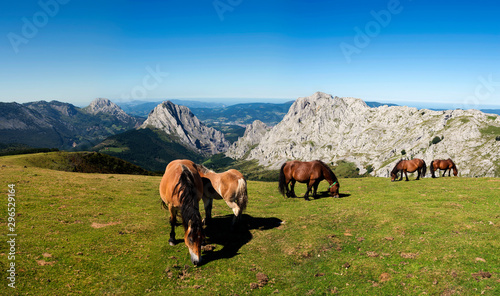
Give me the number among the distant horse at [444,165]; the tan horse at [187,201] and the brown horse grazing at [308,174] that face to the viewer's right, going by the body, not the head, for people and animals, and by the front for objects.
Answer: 2

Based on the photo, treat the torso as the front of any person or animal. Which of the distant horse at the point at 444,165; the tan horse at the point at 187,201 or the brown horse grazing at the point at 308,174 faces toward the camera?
the tan horse

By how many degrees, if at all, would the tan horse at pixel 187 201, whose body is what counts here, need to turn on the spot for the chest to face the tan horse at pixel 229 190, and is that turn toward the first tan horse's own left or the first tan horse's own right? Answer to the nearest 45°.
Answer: approximately 135° to the first tan horse's own left

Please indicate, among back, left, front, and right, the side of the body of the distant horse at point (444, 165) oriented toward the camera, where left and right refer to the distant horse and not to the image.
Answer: right

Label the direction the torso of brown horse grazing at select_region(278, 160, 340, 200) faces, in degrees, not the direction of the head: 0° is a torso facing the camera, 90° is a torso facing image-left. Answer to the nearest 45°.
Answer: approximately 270°

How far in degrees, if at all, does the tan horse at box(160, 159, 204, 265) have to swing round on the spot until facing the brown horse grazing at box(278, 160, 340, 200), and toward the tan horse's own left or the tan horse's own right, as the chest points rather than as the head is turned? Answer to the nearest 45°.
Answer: approximately 135° to the tan horse's own left

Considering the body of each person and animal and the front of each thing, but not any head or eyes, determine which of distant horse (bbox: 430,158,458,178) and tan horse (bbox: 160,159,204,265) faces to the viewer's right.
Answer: the distant horse

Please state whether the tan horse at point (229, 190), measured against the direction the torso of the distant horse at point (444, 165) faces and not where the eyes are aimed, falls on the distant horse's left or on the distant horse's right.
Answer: on the distant horse's right

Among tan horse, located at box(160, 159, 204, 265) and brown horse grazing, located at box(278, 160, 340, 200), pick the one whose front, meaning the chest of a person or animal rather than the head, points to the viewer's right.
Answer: the brown horse grazing

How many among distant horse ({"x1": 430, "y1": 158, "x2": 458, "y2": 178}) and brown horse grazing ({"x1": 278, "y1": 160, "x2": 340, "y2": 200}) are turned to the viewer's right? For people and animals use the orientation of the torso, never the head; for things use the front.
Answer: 2

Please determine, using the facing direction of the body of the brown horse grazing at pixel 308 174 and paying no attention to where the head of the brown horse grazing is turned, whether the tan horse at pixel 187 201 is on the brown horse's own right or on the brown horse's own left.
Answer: on the brown horse's own right

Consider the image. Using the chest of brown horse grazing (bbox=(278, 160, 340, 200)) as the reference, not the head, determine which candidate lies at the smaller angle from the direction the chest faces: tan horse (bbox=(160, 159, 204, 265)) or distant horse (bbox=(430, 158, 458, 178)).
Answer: the distant horse
